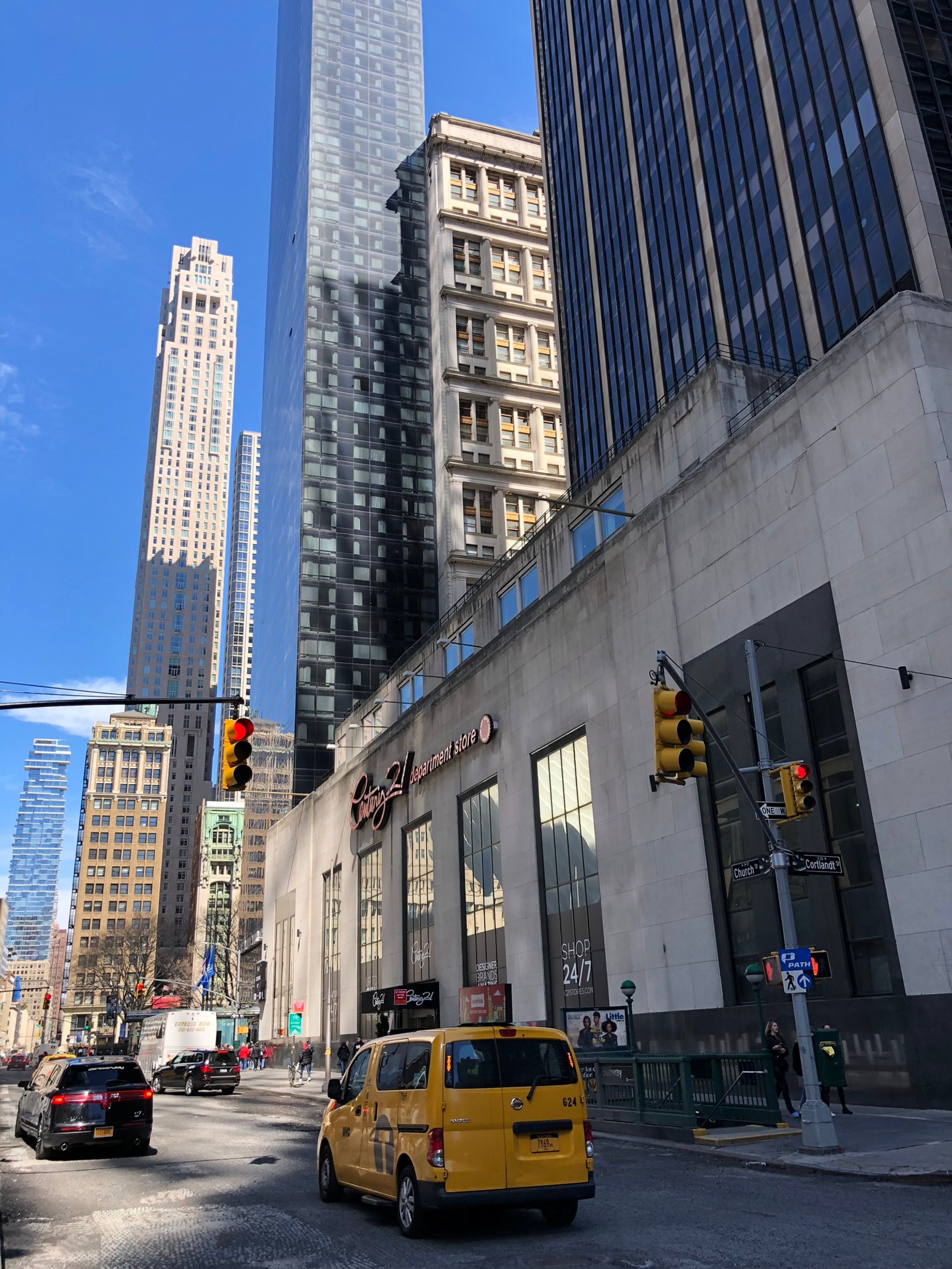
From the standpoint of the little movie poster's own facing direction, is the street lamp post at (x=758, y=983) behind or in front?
in front

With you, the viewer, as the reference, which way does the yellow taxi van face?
facing away from the viewer and to the left of the viewer

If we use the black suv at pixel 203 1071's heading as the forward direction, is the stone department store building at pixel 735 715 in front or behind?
behind

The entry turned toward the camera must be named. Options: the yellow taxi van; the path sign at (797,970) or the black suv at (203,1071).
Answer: the path sign

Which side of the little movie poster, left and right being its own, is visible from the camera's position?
front

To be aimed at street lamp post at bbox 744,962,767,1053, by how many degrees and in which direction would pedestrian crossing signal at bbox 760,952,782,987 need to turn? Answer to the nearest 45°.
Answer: approximately 135° to its right

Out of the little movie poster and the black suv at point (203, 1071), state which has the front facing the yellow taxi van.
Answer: the little movie poster

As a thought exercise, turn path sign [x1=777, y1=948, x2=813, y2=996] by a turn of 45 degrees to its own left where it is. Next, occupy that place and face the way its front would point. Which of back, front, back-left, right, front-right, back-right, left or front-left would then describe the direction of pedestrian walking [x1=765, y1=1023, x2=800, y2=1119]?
back-left

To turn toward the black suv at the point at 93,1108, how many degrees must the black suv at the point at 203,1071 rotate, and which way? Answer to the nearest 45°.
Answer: approximately 135° to its left

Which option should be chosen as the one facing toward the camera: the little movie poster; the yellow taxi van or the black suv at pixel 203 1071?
the little movie poster

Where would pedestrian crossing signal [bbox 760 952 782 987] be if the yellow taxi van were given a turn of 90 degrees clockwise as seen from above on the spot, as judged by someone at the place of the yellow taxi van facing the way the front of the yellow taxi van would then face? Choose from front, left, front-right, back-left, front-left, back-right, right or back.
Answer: front

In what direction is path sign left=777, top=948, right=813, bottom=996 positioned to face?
toward the camera

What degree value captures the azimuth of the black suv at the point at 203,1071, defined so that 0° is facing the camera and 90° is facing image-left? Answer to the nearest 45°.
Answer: approximately 135°
